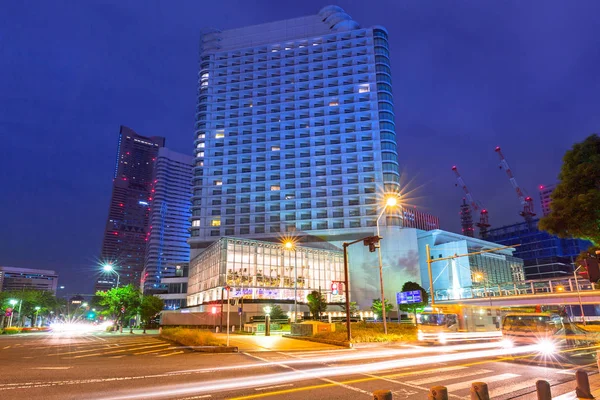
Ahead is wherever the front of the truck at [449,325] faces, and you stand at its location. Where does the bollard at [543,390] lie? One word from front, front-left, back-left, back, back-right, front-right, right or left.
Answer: front-left

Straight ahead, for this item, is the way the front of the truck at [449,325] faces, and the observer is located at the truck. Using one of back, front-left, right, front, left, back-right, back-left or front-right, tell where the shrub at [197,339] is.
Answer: front

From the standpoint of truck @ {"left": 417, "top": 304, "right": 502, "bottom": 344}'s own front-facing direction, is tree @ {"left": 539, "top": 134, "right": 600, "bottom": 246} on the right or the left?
on its left

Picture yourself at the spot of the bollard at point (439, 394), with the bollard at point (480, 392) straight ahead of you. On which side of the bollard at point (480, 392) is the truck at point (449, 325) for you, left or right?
left

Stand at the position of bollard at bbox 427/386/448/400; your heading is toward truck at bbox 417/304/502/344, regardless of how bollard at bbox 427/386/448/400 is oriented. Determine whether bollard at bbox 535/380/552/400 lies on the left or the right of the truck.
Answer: right

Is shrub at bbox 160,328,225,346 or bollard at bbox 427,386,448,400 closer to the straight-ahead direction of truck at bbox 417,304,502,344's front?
the shrub

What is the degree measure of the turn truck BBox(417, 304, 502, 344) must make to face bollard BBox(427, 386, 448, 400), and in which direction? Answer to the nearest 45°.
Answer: approximately 45° to its left

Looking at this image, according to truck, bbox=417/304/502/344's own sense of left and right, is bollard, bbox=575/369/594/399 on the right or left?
on its left

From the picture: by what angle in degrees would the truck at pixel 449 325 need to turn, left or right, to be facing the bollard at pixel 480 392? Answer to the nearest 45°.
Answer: approximately 45° to its left

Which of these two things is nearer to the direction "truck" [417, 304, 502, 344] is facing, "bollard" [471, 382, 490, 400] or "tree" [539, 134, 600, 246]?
the bollard
